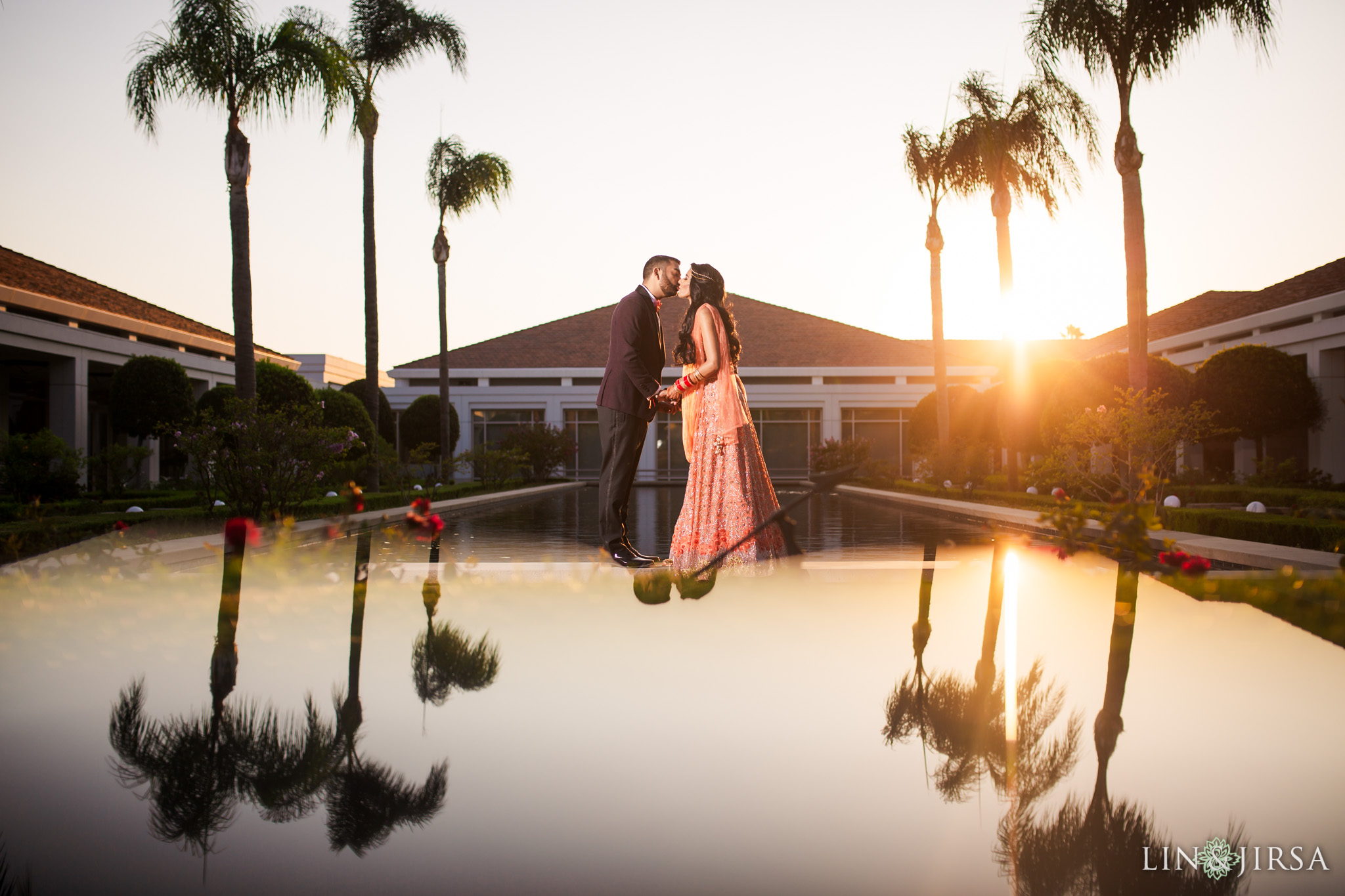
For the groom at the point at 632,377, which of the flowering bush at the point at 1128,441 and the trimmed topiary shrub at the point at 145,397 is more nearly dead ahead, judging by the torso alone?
the flowering bush

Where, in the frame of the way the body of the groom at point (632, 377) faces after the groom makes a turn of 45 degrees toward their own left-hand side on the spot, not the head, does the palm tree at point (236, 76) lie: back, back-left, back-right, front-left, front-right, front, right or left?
left

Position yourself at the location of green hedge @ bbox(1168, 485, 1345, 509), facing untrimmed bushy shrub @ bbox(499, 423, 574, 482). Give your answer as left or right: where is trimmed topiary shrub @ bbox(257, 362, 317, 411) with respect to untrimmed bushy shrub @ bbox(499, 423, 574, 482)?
left

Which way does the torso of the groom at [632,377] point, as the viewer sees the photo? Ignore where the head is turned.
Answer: to the viewer's right

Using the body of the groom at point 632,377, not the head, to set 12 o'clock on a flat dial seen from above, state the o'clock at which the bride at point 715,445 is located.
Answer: The bride is roughly at 12 o'clock from the groom.

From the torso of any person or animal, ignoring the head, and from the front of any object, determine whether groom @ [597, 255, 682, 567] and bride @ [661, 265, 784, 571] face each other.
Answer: yes

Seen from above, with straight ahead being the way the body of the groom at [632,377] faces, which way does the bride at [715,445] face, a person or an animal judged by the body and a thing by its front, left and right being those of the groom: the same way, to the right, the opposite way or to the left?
the opposite way

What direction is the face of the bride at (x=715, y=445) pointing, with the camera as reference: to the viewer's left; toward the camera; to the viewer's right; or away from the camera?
to the viewer's left

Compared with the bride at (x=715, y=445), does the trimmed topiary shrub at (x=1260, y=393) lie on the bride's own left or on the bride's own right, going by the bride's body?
on the bride's own right

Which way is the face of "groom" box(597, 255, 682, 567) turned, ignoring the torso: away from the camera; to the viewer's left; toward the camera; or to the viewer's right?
to the viewer's right

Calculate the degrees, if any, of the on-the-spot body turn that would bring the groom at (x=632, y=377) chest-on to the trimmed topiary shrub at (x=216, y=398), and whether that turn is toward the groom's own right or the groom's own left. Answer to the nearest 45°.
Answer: approximately 135° to the groom's own left

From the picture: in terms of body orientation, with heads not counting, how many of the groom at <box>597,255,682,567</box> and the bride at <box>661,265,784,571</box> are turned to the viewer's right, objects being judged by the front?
1

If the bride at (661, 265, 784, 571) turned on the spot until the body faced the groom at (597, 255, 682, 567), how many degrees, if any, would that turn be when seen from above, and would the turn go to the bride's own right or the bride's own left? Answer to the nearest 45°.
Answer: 0° — they already face them

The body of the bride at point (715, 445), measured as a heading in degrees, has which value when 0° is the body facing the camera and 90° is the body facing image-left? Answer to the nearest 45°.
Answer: approximately 90°
